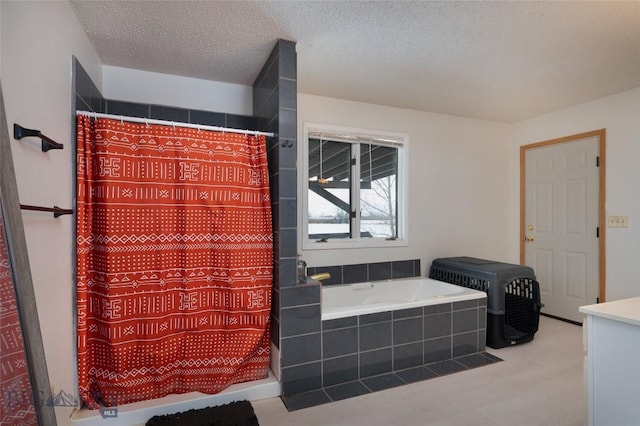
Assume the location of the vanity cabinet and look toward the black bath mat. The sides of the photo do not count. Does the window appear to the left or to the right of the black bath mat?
right

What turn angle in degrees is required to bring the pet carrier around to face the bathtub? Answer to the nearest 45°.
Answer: approximately 135° to its right

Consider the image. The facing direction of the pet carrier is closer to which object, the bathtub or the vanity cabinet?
the vanity cabinet

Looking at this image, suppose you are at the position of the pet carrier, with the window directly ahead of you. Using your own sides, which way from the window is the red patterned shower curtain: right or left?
left

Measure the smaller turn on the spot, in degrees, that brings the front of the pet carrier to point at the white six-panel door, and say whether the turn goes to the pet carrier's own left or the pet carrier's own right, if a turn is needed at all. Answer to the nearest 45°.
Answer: approximately 90° to the pet carrier's own left

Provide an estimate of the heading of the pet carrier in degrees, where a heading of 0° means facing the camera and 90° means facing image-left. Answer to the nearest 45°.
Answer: approximately 315°
